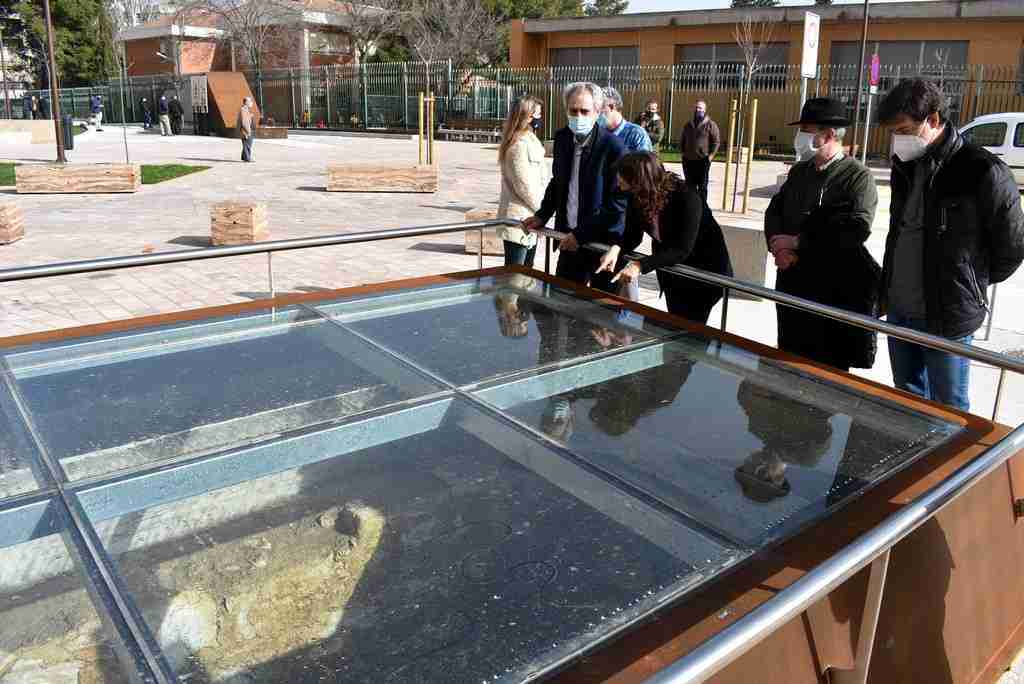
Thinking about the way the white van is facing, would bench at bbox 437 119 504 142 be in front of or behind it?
in front

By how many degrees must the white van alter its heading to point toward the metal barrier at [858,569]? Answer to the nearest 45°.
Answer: approximately 90° to its left

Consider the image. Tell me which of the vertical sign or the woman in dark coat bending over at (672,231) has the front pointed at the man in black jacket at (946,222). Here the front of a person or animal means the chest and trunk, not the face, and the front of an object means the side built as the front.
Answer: the vertical sign

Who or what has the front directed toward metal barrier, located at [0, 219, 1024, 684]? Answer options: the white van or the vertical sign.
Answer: the vertical sign

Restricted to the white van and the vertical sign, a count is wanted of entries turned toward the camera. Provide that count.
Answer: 1

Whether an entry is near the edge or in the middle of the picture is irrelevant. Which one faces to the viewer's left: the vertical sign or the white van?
the white van

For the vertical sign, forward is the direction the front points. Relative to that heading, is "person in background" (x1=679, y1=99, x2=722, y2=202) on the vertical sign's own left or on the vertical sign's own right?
on the vertical sign's own right

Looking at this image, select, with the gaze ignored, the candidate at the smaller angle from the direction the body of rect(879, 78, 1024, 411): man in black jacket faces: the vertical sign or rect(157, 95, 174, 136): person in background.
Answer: the person in background

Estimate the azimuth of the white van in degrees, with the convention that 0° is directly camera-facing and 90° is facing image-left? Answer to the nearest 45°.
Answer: approximately 90°
